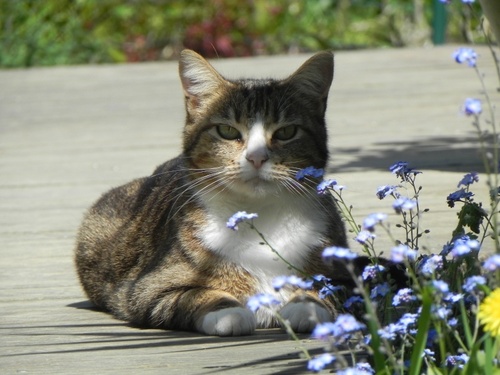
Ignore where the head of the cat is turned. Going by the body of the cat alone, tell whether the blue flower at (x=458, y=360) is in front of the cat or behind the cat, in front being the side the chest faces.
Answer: in front

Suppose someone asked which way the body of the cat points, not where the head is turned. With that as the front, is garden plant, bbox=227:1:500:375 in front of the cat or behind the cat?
in front

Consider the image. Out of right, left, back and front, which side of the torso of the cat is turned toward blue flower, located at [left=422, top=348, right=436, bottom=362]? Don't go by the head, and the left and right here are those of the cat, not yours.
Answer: front

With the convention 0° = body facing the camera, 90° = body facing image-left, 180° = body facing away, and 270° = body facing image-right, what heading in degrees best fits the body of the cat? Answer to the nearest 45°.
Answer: approximately 315°

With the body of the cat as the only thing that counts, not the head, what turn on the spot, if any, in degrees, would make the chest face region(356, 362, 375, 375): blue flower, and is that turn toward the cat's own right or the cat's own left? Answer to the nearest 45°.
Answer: approximately 45° to the cat's own right
